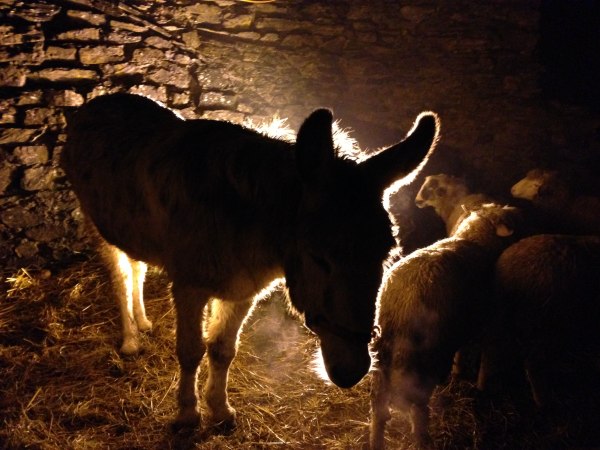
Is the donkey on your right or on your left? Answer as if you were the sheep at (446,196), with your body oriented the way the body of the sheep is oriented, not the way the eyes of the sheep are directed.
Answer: on your left

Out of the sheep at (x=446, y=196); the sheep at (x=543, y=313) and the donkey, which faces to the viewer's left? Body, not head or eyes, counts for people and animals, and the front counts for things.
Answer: the sheep at (x=446, y=196)

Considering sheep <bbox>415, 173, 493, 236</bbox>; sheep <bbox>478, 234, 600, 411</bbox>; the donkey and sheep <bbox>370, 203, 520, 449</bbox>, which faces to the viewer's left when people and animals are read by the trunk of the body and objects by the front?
sheep <bbox>415, 173, 493, 236</bbox>

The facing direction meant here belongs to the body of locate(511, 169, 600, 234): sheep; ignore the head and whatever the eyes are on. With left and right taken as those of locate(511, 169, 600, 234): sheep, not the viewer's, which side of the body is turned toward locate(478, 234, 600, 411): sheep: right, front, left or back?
left

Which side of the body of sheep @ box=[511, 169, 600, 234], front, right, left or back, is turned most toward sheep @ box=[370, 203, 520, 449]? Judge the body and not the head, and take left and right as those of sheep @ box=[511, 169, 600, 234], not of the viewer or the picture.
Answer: left

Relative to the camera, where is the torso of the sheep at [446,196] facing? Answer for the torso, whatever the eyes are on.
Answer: to the viewer's left

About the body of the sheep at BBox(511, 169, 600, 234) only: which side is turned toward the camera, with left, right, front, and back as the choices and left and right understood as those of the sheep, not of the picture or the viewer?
left

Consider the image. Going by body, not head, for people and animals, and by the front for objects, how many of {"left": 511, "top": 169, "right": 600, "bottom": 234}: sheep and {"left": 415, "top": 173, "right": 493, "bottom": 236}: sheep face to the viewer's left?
2

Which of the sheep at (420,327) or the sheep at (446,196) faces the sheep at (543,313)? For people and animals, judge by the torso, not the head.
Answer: the sheep at (420,327)

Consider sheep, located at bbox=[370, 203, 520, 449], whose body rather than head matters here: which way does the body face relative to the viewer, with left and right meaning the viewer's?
facing away from the viewer and to the right of the viewer
